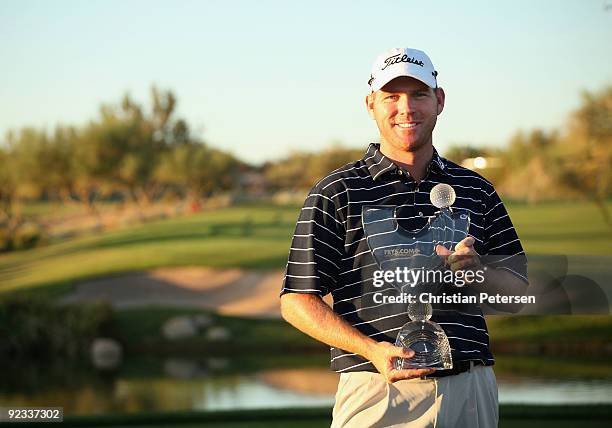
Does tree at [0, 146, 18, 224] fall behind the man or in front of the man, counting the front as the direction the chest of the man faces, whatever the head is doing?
behind

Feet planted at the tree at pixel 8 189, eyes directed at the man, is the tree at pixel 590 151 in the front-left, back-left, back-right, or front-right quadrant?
front-left

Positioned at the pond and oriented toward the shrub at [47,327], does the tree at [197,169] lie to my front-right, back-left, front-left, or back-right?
front-right

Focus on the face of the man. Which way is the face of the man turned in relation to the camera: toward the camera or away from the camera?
toward the camera

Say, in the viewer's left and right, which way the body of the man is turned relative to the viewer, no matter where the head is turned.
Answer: facing the viewer

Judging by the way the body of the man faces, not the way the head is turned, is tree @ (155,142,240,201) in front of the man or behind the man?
behind

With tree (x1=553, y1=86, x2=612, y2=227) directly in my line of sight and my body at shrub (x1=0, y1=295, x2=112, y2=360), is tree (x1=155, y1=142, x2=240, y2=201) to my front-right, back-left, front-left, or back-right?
front-left

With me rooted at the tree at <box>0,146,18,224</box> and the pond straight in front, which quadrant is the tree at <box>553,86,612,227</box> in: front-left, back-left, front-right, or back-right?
front-left

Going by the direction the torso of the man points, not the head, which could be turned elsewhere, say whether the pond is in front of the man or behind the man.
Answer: behind

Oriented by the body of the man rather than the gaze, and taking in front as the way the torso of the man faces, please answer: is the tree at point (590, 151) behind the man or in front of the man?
behind
